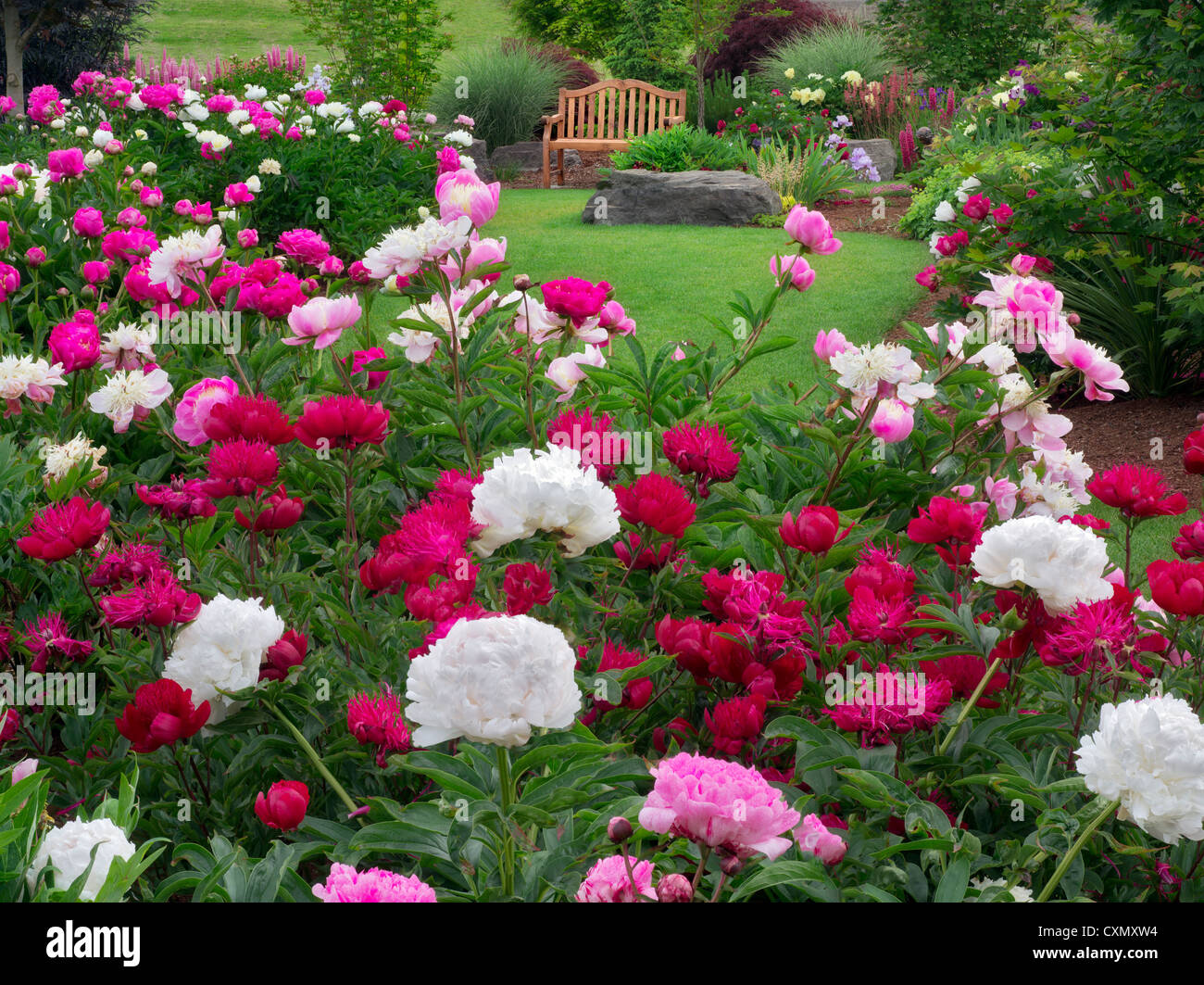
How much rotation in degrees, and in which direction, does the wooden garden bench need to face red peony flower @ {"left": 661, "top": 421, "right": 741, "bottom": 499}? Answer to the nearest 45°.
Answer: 0° — it already faces it

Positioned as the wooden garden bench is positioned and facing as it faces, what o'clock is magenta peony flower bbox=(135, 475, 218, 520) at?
The magenta peony flower is roughly at 12 o'clock from the wooden garden bench.

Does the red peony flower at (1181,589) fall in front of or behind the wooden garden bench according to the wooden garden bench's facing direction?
in front

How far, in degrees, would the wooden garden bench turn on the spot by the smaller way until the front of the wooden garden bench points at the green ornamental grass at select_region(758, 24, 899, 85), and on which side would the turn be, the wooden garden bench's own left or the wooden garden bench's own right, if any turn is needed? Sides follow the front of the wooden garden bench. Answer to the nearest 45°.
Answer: approximately 135° to the wooden garden bench's own left

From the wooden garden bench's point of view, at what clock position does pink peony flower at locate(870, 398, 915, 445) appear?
The pink peony flower is roughly at 12 o'clock from the wooden garden bench.

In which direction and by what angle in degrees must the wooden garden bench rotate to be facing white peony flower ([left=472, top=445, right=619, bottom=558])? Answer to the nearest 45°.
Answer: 0° — it already faces it

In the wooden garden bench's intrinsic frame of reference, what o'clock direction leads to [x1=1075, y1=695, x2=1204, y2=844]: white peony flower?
The white peony flower is roughly at 12 o'clock from the wooden garden bench.

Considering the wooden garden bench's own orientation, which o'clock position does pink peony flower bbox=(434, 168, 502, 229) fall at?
The pink peony flower is roughly at 12 o'clock from the wooden garden bench.

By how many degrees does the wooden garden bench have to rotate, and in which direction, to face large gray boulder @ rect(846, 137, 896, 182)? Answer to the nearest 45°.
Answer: approximately 45° to its left

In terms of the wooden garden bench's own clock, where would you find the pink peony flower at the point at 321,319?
The pink peony flower is roughly at 12 o'clock from the wooden garden bench.

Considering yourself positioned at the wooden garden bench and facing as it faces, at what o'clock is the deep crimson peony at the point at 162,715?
The deep crimson peony is roughly at 12 o'clock from the wooden garden bench.

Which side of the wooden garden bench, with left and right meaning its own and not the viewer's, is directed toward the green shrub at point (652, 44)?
back

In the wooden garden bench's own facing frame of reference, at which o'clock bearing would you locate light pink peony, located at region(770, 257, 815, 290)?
The light pink peony is roughly at 12 o'clock from the wooden garden bench.
